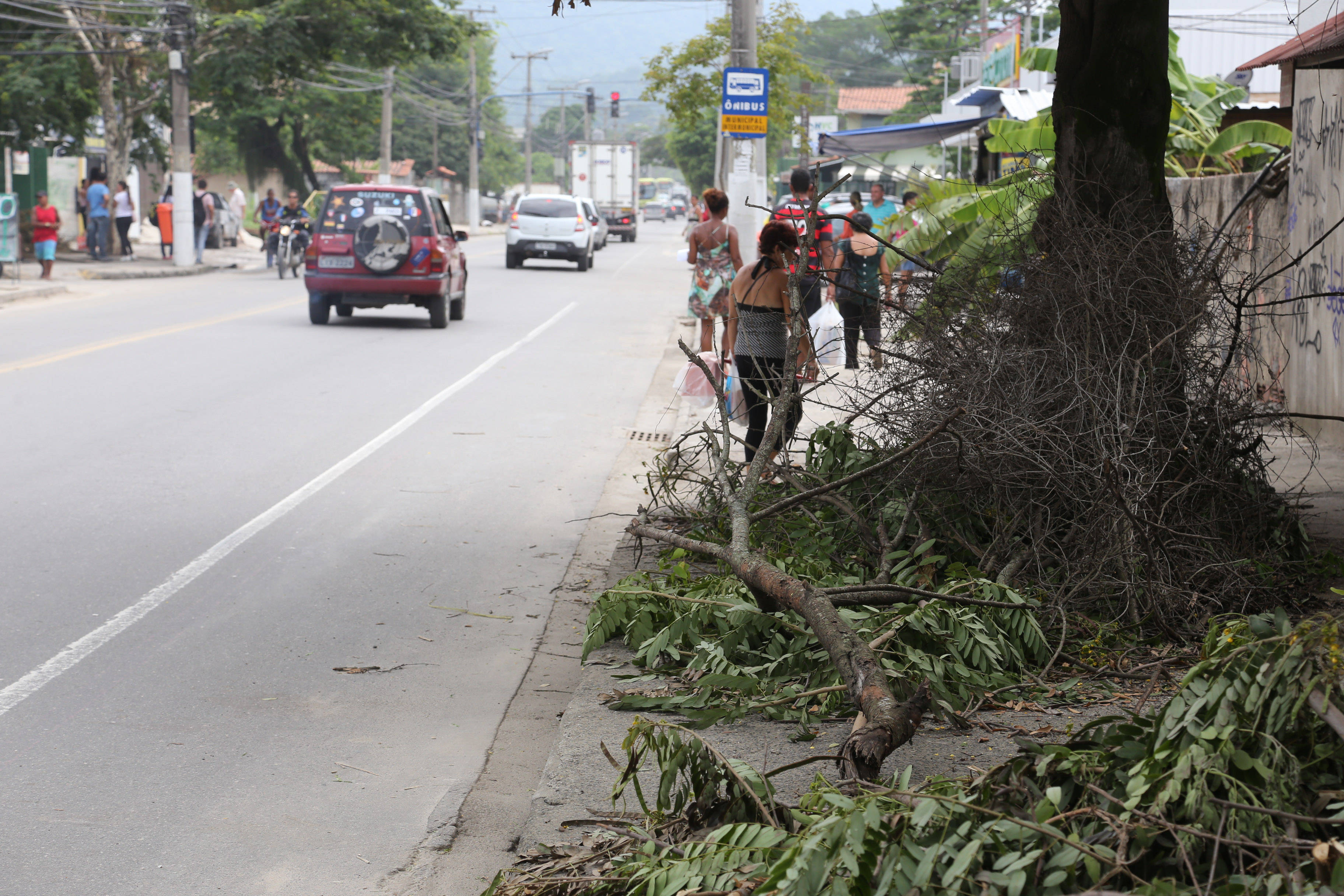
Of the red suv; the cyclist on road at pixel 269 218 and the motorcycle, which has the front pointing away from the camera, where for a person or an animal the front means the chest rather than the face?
the red suv

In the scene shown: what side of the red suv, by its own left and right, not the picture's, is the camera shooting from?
back

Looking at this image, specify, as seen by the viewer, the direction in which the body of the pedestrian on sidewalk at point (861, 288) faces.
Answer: away from the camera

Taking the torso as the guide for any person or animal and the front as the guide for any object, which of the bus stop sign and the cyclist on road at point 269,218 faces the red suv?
the cyclist on road

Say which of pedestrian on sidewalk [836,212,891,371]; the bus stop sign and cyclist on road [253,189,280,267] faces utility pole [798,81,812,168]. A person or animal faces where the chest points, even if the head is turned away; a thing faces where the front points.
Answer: pedestrian on sidewalk [836,212,891,371]

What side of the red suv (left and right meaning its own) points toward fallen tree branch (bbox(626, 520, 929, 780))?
back

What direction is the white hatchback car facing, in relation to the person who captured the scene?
facing away from the viewer

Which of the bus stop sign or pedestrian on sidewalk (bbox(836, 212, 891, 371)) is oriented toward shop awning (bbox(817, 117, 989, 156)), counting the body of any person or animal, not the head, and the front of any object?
the pedestrian on sidewalk

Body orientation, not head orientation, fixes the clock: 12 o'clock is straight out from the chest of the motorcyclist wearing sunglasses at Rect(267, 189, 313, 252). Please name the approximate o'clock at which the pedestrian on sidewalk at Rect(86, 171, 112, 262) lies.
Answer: The pedestrian on sidewalk is roughly at 4 o'clock from the motorcyclist wearing sunglasses.

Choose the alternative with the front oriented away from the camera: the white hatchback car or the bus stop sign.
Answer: the white hatchback car
